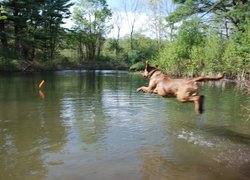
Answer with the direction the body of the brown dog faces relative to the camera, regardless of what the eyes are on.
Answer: to the viewer's left
